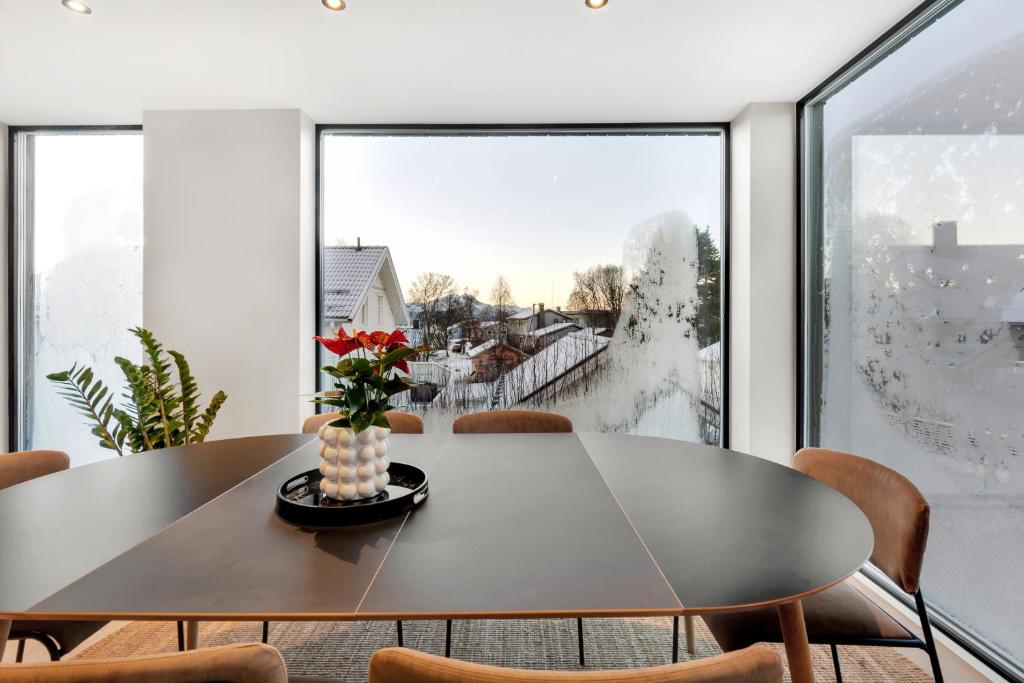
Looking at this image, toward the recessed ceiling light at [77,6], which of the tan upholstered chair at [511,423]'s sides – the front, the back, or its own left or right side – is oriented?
right

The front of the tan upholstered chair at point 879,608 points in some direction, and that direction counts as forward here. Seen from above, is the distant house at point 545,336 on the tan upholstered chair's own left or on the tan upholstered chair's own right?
on the tan upholstered chair's own right

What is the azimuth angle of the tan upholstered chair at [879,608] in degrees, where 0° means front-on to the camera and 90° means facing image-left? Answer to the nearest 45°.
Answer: approximately 45°

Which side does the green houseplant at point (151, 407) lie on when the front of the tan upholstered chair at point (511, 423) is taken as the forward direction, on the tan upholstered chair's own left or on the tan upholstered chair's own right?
on the tan upholstered chair's own right

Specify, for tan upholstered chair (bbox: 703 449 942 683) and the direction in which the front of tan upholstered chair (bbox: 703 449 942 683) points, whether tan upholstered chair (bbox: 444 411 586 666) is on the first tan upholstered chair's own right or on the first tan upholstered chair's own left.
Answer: on the first tan upholstered chair's own right

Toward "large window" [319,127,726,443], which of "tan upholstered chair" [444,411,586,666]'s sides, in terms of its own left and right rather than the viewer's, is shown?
back

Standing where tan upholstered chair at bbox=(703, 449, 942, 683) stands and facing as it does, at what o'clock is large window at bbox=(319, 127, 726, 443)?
The large window is roughly at 3 o'clock from the tan upholstered chair.

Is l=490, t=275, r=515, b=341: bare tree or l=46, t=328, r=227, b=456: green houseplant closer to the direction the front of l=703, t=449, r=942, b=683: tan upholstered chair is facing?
the green houseplant

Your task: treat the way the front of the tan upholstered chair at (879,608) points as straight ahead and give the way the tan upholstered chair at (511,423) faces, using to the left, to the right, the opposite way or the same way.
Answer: to the left

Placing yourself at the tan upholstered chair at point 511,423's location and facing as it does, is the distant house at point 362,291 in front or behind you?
behind

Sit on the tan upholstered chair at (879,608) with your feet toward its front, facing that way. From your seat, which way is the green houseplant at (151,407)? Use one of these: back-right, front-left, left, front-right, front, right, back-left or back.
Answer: front-right

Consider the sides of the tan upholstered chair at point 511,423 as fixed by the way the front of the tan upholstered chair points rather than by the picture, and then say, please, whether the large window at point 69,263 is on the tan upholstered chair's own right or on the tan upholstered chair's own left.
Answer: on the tan upholstered chair's own right

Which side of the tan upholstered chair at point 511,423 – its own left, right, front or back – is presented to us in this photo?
front

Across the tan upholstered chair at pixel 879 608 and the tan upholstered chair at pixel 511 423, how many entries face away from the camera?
0
